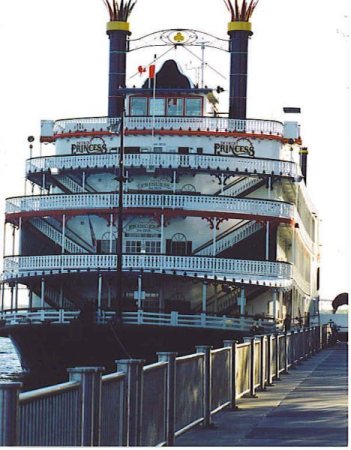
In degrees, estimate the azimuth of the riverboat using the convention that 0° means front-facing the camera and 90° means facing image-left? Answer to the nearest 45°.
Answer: approximately 0°

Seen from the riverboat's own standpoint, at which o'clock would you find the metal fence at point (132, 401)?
The metal fence is roughly at 12 o'clock from the riverboat.
